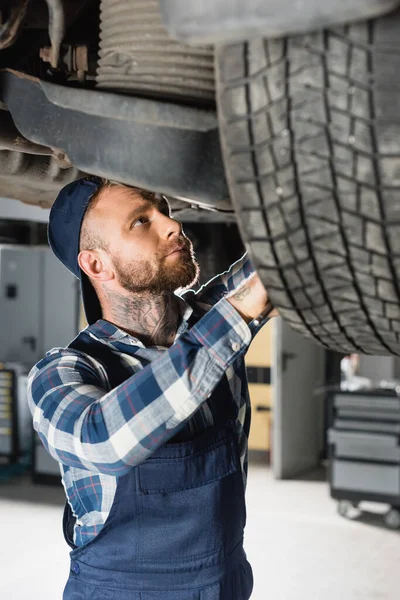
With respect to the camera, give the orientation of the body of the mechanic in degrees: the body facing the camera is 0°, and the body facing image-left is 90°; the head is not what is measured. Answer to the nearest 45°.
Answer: approximately 315°

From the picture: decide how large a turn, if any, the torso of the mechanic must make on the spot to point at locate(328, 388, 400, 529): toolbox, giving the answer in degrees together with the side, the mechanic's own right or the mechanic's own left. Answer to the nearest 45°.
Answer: approximately 90° to the mechanic's own left
